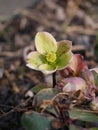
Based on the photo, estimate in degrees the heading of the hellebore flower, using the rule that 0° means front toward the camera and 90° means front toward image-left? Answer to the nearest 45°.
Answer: approximately 0°
